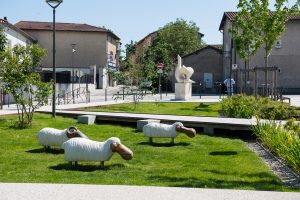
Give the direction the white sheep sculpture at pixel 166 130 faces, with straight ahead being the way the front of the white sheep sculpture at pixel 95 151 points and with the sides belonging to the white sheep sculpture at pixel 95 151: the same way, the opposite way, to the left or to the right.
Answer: the same way

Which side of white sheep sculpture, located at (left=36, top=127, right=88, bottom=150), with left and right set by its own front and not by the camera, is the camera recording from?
right

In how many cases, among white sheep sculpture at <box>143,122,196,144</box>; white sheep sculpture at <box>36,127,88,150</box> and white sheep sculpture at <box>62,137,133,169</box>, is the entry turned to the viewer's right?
3

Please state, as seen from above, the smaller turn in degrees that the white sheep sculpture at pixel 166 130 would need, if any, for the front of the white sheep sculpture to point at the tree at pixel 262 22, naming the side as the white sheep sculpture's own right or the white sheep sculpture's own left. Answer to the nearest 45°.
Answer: approximately 90° to the white sheep sculpture's own left

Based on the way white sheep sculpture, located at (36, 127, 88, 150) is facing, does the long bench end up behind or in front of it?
in front

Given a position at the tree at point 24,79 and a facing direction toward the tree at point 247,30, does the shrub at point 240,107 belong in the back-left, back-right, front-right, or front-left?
front-right

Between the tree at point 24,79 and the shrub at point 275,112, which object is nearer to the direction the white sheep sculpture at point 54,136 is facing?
the shrub

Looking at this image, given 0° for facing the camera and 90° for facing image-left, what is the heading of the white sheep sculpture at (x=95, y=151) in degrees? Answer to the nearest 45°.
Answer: approximately 270°

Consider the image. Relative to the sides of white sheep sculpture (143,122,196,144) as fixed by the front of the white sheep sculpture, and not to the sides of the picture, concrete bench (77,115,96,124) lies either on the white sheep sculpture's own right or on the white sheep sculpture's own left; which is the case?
on the white sheep sculpture's own left

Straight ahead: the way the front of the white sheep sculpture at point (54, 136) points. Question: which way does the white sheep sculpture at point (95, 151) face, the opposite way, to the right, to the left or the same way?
the same way

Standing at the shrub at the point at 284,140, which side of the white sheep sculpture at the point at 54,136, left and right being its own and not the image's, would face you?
front

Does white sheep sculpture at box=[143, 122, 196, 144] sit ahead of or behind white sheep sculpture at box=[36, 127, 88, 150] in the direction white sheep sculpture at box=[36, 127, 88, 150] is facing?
ahead

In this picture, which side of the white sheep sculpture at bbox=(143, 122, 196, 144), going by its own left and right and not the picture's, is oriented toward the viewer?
right

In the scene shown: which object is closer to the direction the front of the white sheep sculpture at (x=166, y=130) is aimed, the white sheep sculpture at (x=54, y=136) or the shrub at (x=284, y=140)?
the shrub
